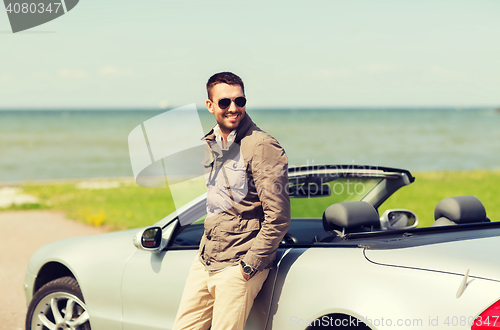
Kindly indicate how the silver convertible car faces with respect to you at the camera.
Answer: facing away from the viewer and to the left of the viewer

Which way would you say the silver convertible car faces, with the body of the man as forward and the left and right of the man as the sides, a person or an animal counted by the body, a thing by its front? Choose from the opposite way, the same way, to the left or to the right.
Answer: to the right
